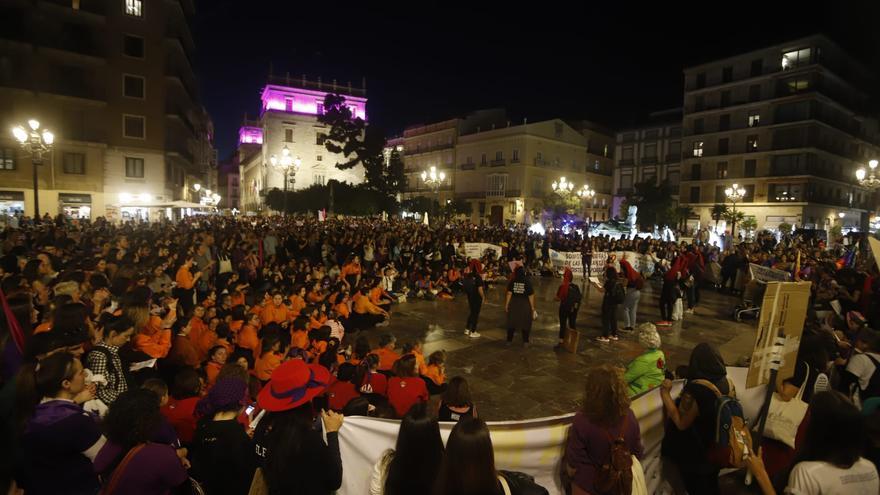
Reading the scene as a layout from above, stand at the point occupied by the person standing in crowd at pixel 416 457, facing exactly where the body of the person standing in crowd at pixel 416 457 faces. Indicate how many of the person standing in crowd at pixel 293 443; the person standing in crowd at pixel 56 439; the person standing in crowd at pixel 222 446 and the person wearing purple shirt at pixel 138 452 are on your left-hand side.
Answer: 4

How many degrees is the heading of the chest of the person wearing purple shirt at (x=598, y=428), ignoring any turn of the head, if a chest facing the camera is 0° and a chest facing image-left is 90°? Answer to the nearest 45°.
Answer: approximately 180°

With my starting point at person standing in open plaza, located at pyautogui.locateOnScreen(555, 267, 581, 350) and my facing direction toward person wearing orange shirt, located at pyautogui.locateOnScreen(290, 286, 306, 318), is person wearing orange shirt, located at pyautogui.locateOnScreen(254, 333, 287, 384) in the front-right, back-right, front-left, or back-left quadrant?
front-left

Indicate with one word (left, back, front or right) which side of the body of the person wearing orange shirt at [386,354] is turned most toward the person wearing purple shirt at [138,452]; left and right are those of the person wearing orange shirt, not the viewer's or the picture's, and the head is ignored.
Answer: back

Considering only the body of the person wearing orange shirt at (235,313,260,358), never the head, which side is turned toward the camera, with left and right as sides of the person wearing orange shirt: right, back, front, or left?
right

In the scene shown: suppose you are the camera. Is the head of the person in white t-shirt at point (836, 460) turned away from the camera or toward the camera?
away from the camera

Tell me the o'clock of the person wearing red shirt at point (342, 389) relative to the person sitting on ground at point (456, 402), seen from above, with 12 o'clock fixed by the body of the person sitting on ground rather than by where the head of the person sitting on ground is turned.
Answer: The person wearing red shirt is roughly at 10 o'clock from the person sitting on ground.

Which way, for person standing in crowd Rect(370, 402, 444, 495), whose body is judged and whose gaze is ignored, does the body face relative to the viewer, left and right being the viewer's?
facing away from the viewer

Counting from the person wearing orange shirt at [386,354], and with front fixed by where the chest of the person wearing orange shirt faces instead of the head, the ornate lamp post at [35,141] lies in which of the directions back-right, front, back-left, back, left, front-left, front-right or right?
left

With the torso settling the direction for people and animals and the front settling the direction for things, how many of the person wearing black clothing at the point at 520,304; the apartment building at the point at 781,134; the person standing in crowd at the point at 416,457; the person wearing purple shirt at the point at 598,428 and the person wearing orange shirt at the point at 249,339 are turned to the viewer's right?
1

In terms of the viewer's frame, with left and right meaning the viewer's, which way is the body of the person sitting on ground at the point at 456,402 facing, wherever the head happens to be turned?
facing away from the viewer

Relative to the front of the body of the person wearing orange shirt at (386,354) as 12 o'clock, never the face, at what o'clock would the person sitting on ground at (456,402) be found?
The person sitting on ground is roughly at 4 o'clock from the person wearing orange shirt.

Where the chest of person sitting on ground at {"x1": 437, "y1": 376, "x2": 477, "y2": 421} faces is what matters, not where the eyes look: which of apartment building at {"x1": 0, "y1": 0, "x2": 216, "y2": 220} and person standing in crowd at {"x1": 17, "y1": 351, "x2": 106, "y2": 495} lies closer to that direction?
the apartment building

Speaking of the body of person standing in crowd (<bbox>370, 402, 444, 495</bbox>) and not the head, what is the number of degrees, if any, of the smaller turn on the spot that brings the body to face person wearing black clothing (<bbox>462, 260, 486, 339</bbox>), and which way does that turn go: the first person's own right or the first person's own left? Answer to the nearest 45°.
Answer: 0° — they already face them

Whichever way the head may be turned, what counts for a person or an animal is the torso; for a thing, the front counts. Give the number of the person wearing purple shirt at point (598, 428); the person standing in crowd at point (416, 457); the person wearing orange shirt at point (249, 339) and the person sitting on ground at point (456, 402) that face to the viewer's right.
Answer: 1

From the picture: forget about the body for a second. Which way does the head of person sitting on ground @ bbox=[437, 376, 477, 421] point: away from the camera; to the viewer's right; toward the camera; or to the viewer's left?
away from the camera
